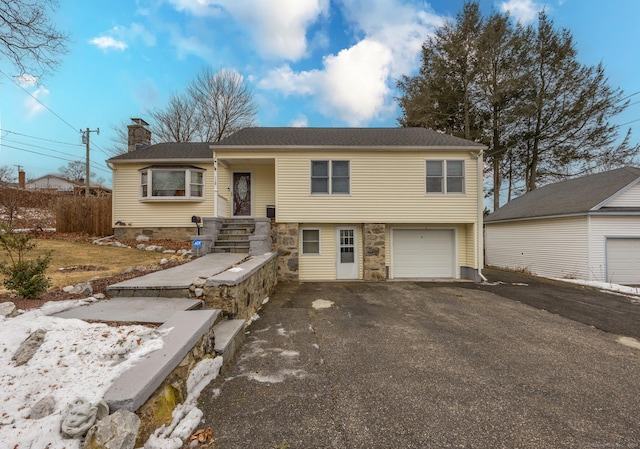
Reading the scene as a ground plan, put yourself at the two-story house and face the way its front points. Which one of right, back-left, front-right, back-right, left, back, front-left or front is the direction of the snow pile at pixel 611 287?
left

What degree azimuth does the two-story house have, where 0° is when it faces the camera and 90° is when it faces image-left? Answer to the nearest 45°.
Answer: approximately 0°

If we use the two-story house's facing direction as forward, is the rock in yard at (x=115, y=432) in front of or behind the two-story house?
in front

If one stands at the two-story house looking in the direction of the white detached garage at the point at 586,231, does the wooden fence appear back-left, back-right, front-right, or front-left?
back-left

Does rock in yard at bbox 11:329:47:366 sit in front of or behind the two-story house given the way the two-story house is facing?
in front

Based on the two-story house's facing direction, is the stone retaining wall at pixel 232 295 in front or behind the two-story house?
in front

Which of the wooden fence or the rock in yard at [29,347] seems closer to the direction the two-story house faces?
the rock in yard

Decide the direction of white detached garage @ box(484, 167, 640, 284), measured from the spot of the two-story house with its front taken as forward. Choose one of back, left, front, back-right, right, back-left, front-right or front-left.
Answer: left

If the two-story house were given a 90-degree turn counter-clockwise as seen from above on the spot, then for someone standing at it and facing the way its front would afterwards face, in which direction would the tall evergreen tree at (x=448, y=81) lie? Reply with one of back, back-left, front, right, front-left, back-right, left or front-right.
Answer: front-left

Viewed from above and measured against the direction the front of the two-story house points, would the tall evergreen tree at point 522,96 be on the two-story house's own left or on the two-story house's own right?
on the two-story house's own left

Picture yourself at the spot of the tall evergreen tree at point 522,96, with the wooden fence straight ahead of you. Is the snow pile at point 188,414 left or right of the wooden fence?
left

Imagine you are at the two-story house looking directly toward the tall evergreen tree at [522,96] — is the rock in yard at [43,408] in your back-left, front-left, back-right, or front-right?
back-right
